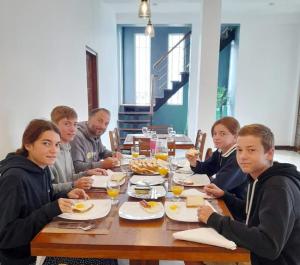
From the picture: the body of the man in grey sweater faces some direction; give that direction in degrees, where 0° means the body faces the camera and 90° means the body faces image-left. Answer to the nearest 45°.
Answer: approximately 315°

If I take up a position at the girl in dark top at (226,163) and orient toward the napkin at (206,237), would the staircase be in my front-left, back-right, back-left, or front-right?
back-right

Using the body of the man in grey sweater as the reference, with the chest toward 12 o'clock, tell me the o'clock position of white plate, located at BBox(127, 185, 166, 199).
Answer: The white plate is roughly at 1 o'clock from the man in grey sweater.

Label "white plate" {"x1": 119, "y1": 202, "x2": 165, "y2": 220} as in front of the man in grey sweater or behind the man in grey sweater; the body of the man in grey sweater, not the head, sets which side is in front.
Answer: in front

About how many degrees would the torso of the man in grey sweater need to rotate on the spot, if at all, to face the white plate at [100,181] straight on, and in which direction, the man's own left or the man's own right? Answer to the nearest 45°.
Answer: approximately 45° to the man's own right

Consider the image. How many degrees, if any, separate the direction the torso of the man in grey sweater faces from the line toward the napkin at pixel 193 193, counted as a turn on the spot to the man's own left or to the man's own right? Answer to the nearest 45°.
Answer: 0° — they already face it

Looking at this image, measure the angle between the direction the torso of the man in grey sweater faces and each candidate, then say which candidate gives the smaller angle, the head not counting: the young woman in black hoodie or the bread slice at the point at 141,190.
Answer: the bread slice

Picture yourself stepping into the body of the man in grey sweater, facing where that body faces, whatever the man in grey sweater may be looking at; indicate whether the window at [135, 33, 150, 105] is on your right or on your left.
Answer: on your left

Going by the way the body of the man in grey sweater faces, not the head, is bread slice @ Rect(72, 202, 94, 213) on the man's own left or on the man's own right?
on the man's own right

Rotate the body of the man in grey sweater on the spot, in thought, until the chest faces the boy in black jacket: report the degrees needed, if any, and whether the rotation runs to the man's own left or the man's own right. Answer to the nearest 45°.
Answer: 0° — they already face them

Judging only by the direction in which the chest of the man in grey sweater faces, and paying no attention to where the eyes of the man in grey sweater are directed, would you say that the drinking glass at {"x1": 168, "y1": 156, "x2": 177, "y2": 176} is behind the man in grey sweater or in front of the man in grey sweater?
in front

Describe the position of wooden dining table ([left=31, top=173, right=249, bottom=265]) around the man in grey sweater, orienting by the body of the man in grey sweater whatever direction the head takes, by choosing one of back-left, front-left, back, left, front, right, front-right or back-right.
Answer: front-right

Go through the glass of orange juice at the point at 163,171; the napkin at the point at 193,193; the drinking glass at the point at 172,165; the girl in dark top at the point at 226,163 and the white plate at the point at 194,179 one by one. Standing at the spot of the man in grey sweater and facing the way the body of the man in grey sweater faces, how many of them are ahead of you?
5

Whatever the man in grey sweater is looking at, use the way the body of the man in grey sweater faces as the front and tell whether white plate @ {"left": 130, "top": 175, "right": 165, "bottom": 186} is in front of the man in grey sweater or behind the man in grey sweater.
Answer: in front

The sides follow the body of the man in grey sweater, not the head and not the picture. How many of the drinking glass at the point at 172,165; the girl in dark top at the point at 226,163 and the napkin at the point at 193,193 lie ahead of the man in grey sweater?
3

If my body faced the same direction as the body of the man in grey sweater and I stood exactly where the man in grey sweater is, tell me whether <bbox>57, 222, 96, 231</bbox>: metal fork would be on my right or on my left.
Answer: on my right

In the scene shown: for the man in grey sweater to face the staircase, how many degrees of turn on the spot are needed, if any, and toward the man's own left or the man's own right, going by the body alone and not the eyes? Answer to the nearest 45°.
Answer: approximately 135° to the man's own left
